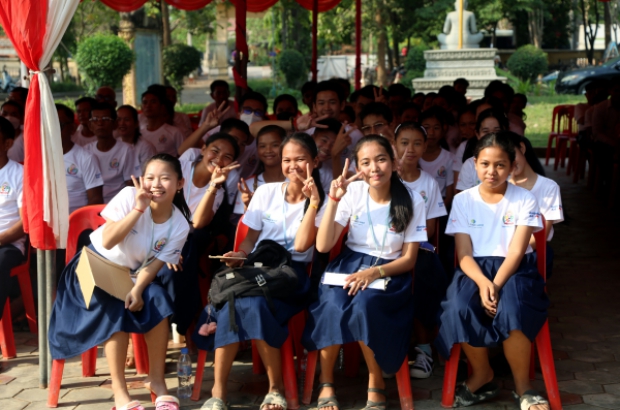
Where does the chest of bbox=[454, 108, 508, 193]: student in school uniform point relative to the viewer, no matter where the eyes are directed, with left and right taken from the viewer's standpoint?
facing the viewer

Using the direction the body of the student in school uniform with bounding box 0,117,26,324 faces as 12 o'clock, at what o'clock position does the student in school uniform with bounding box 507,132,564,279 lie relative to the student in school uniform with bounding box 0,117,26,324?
the student in school uniform with bounding box 507,132,564,279 is roughly at 10 o'clock from the student in school uniform with bounding box 0,117,26,324.

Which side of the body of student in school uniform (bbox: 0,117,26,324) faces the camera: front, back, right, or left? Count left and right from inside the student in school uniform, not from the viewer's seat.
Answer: front

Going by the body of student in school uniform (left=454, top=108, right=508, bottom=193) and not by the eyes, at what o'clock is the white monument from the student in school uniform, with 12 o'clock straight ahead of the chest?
The white monument is roughly at 6 o'clock from the student in school uniform.

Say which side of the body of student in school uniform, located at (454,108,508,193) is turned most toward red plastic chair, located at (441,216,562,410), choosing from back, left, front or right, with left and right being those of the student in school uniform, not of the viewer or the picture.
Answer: front

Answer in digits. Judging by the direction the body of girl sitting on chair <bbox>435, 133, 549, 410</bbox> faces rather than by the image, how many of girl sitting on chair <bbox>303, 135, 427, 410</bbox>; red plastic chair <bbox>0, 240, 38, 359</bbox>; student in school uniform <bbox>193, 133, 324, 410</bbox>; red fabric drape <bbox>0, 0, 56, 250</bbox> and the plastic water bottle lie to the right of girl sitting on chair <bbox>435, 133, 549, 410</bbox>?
5

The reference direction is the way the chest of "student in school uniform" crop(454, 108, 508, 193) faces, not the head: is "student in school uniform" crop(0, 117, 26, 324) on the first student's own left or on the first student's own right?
on the first student's own right

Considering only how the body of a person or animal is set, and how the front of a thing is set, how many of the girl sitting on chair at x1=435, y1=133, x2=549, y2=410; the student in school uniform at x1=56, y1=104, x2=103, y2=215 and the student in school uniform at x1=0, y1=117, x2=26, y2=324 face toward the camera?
3

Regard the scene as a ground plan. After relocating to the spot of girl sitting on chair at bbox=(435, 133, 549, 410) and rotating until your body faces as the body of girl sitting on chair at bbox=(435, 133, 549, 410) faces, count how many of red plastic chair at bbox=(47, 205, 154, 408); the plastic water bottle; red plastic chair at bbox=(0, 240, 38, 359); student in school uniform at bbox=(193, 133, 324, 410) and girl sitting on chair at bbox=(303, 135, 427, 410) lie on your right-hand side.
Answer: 5

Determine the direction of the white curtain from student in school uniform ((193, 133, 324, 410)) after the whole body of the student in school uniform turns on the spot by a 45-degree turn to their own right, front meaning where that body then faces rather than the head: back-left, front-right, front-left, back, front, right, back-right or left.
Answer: front

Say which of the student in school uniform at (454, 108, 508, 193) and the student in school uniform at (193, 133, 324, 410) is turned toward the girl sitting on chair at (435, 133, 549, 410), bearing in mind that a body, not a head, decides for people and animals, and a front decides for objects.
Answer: the student in school uniform at (454, 108, 508, 193)

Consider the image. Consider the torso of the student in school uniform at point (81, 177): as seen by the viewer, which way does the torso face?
toward the camera

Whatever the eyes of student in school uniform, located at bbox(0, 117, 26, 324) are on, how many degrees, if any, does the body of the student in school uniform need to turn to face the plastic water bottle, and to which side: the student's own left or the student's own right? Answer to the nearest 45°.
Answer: approximately 45° to the student's own left

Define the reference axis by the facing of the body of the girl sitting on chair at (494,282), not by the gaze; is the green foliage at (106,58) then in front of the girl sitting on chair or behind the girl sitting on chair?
behind

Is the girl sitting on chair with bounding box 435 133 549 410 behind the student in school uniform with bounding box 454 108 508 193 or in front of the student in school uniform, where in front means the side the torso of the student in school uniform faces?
in front

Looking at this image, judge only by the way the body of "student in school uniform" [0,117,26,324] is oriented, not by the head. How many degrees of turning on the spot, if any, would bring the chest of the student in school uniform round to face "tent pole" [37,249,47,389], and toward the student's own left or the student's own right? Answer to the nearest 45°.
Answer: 0° — they already face it
